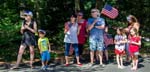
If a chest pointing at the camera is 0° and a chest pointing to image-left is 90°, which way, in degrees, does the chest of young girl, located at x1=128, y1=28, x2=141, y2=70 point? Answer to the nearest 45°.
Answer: approximately 45°

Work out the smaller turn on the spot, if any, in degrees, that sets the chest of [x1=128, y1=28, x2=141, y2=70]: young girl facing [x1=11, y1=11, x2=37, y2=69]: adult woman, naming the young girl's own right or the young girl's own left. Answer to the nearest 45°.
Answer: approximately 45° to the young girl's own right
